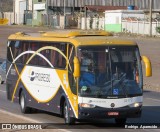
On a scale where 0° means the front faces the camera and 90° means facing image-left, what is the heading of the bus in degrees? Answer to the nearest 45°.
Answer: approximately 315°
